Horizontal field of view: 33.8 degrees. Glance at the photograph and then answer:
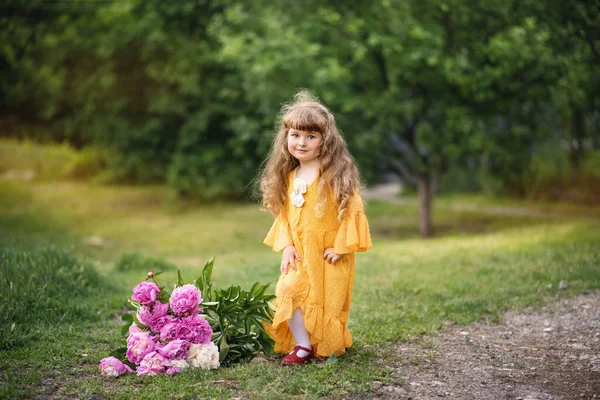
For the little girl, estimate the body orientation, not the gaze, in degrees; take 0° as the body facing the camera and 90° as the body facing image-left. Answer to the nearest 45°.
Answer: approximately 45°

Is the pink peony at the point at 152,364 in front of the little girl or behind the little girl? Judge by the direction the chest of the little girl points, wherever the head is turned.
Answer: in front

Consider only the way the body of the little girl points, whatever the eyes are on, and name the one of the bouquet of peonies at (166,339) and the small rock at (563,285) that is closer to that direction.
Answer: the bouquet of peonies

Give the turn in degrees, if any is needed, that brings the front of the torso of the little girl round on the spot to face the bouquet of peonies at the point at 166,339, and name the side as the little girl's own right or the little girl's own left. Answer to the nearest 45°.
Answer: approximately 45° to the little girl's own right

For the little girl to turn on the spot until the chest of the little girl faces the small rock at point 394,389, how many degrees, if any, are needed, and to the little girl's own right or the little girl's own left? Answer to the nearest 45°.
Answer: approximately 90° to the little girl's own left

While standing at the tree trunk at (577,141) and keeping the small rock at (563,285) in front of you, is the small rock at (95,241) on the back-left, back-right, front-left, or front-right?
front-right

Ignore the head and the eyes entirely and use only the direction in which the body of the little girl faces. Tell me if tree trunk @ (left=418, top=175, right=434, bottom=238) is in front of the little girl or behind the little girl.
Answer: behind

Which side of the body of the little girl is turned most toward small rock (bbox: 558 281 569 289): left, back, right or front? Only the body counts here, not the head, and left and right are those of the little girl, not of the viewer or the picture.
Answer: back

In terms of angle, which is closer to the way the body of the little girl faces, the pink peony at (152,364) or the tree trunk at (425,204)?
the pink peony
